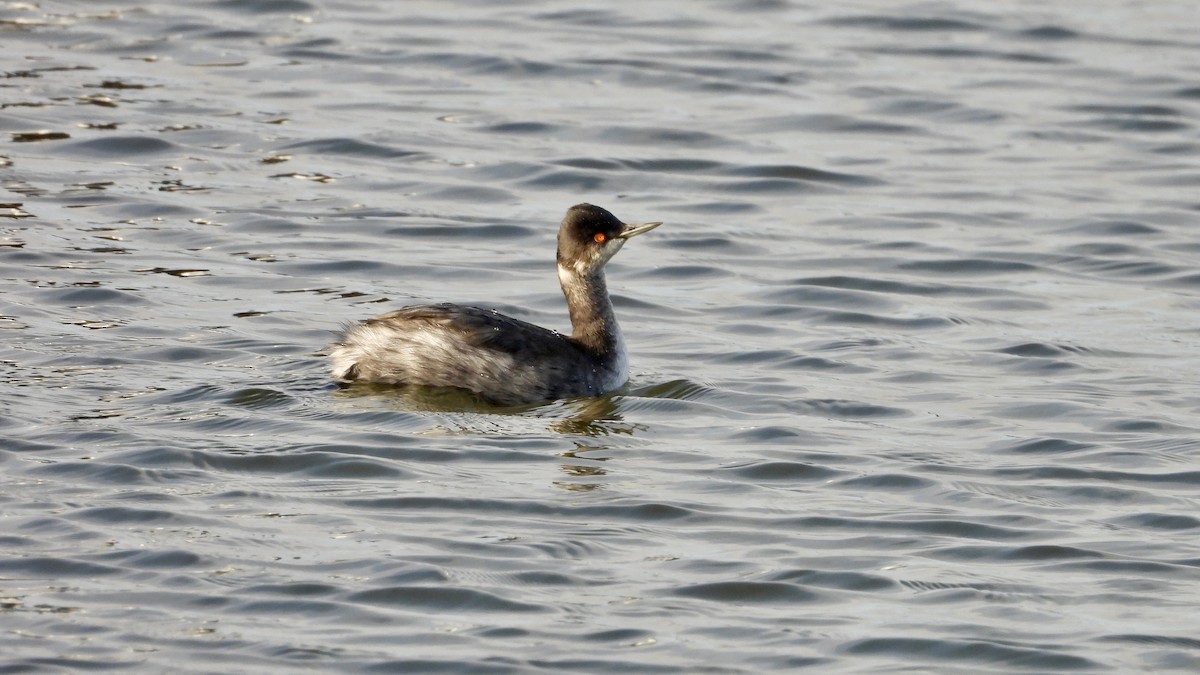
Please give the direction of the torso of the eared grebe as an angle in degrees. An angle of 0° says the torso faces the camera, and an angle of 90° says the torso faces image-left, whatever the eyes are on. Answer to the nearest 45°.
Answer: approximately 270°
